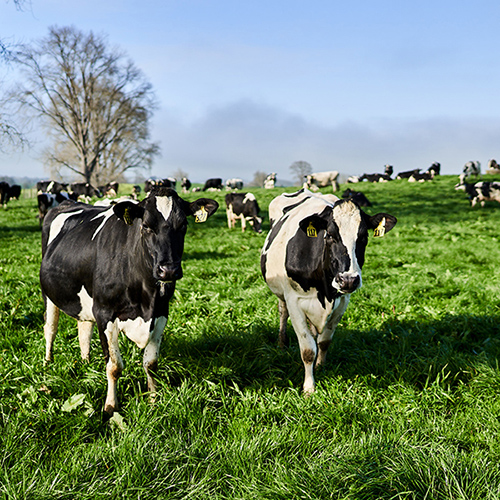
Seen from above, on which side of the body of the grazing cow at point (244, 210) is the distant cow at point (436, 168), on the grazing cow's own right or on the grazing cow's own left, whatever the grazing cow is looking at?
on the grazing cow's own left

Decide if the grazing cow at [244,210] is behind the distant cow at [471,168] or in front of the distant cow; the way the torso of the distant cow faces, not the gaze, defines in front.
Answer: in front

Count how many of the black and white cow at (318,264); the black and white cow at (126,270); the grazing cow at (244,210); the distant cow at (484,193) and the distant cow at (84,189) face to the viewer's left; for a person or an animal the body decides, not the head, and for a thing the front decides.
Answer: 1

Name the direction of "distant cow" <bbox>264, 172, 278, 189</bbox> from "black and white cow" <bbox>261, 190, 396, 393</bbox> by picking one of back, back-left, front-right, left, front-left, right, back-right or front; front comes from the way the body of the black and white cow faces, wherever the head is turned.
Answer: back-left

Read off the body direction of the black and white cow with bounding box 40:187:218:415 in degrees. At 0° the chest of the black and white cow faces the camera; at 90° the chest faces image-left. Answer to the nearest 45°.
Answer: approximately 315°

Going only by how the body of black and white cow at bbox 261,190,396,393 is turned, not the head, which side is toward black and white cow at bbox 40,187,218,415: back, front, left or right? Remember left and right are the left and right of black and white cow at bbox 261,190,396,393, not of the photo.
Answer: right

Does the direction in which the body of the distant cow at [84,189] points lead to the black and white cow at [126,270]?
no

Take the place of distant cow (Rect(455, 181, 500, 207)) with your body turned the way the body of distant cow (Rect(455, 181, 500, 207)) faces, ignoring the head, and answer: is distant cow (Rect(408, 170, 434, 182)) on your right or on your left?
on your right

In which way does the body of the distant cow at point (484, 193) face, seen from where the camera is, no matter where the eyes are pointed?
to the viewer's left

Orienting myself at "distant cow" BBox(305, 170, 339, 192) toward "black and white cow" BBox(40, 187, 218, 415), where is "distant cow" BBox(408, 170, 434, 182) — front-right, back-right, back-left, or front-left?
back-left
